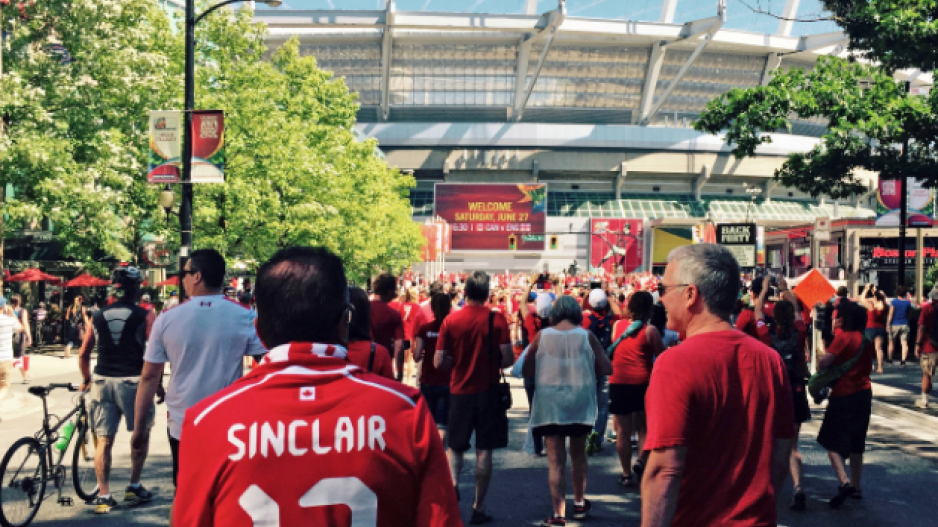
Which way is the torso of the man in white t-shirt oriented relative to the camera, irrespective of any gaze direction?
away from the camera

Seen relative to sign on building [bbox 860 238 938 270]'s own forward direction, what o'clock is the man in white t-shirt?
The man in white t-shirt is roughly at 12 o'clock from the sign on building.

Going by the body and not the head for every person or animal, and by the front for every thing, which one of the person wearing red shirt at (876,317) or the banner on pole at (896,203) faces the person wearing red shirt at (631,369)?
the banner on pole

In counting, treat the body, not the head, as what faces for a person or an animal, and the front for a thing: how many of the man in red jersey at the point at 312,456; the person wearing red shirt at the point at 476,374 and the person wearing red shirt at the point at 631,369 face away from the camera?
3

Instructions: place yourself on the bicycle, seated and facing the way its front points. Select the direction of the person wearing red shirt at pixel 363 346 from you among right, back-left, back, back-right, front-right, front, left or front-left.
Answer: right

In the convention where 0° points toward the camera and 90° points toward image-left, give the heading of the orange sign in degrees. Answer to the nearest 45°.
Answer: approximately 0°

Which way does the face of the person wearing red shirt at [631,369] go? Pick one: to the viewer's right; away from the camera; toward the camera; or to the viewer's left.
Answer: away from the camera

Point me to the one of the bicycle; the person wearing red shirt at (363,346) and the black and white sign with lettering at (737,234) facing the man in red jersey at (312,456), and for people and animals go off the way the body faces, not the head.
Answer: the black and white sign with lettering

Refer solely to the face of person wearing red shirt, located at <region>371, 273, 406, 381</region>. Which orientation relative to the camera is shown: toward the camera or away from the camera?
away from the camera

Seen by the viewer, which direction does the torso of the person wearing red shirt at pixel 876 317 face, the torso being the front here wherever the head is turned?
away from the camera

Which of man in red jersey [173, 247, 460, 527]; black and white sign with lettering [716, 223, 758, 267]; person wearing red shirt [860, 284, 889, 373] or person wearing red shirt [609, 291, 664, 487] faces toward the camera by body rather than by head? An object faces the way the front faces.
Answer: the black and white sign with lettering

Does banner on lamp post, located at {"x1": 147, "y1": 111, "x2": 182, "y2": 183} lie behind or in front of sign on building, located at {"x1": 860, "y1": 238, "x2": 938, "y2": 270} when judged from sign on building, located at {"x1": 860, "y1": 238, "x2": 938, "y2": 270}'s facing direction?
in front

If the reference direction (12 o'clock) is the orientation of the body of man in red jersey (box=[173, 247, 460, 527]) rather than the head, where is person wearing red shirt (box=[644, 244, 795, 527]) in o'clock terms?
The person wearing red shirt is roughly at 2 o'clock from the man in red jersey.
